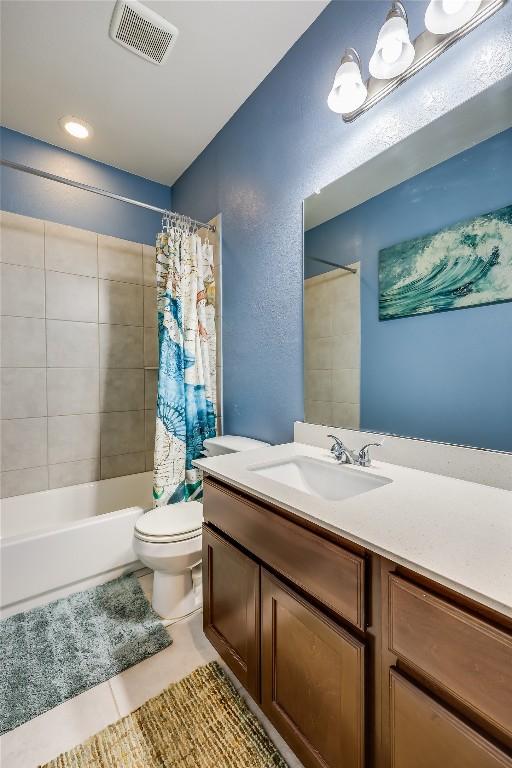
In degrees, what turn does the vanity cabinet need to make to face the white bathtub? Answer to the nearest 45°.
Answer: approximately 45° to its right

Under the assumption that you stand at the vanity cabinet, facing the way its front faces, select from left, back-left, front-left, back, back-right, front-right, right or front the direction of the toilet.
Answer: right

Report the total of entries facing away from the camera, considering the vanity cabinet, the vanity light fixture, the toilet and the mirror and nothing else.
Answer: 0

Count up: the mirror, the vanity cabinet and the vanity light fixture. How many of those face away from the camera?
0

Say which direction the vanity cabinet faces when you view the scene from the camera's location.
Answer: facing the viewer and to the left of the viewer

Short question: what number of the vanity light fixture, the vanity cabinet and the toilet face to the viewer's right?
0

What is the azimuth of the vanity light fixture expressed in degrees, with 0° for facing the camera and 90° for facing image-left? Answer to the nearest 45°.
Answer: approximately 45°

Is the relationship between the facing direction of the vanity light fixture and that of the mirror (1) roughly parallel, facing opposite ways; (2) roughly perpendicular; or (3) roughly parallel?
roughly parallel

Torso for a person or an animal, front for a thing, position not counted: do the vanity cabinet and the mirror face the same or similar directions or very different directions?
same or similar directions

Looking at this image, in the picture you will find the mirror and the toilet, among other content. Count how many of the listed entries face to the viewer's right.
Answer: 0
